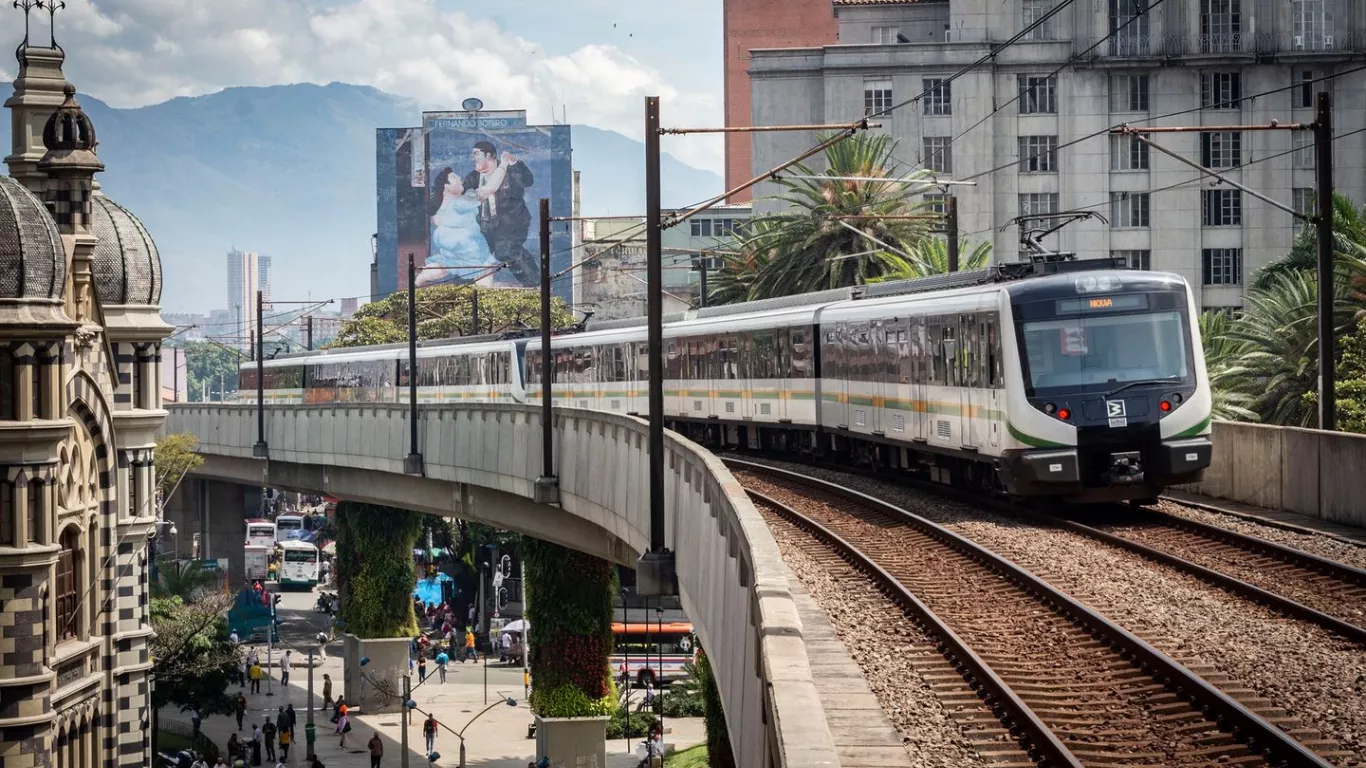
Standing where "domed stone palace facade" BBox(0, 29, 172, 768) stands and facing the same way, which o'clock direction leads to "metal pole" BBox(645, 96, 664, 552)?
The metal pole is roughly at 12 o'clock from the domed stone palace facade.

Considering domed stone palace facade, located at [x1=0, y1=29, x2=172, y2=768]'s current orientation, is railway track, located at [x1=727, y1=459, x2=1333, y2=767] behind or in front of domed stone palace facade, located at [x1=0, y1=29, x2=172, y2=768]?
in front

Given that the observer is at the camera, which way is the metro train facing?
facing the viewer and to the right of the viewer

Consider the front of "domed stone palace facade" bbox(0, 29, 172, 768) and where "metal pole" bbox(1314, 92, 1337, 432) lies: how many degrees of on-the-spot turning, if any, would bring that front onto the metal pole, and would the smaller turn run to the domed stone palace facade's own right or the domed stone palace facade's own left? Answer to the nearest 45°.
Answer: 0° — it already faces it

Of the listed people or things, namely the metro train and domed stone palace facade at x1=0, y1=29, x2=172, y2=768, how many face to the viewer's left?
0

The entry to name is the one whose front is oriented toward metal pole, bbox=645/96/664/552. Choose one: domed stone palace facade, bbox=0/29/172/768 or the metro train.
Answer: the domed stone palace facade

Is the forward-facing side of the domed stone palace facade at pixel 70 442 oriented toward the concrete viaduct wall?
yes

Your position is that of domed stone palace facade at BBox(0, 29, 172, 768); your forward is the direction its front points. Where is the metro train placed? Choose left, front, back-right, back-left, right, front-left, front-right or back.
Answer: front

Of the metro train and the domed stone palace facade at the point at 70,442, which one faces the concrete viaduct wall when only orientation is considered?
the domed stone palace facade
